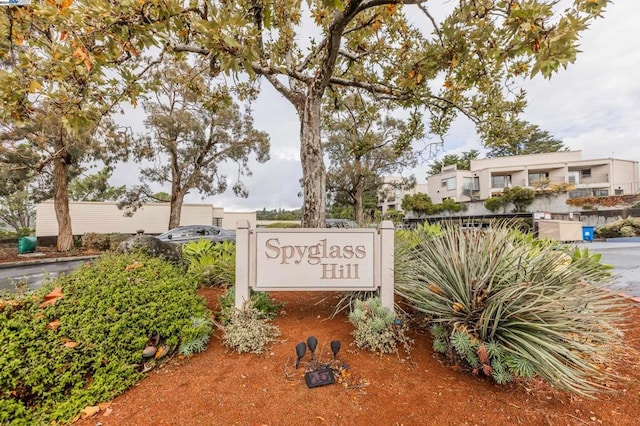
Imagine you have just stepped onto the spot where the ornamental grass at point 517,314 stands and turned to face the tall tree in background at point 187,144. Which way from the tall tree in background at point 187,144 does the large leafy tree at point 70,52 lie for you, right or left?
left

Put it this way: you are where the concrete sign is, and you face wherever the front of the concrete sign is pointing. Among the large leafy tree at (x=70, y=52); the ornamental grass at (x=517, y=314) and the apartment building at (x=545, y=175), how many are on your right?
1

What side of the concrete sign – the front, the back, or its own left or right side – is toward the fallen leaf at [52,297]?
right

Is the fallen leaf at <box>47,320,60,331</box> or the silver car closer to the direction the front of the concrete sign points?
the fallen leaf

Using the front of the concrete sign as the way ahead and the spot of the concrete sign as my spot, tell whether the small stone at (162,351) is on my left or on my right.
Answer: on my right

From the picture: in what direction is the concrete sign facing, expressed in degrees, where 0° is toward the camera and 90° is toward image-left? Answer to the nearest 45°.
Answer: approximately 0°

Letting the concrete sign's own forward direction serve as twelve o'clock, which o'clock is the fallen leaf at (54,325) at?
The fallen leaf is roughly at 2 o'clock from the concrete sign.

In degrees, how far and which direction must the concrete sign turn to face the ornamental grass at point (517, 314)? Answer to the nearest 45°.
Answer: approximately 45° to its left

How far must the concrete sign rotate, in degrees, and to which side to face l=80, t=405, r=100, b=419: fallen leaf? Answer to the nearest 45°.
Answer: approximately 45° to its right
